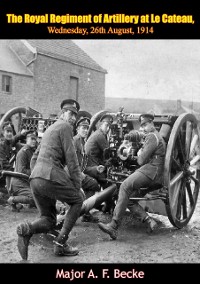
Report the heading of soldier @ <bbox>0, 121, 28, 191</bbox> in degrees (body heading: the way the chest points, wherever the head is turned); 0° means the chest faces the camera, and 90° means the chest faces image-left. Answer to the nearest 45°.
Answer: approximately 315°
